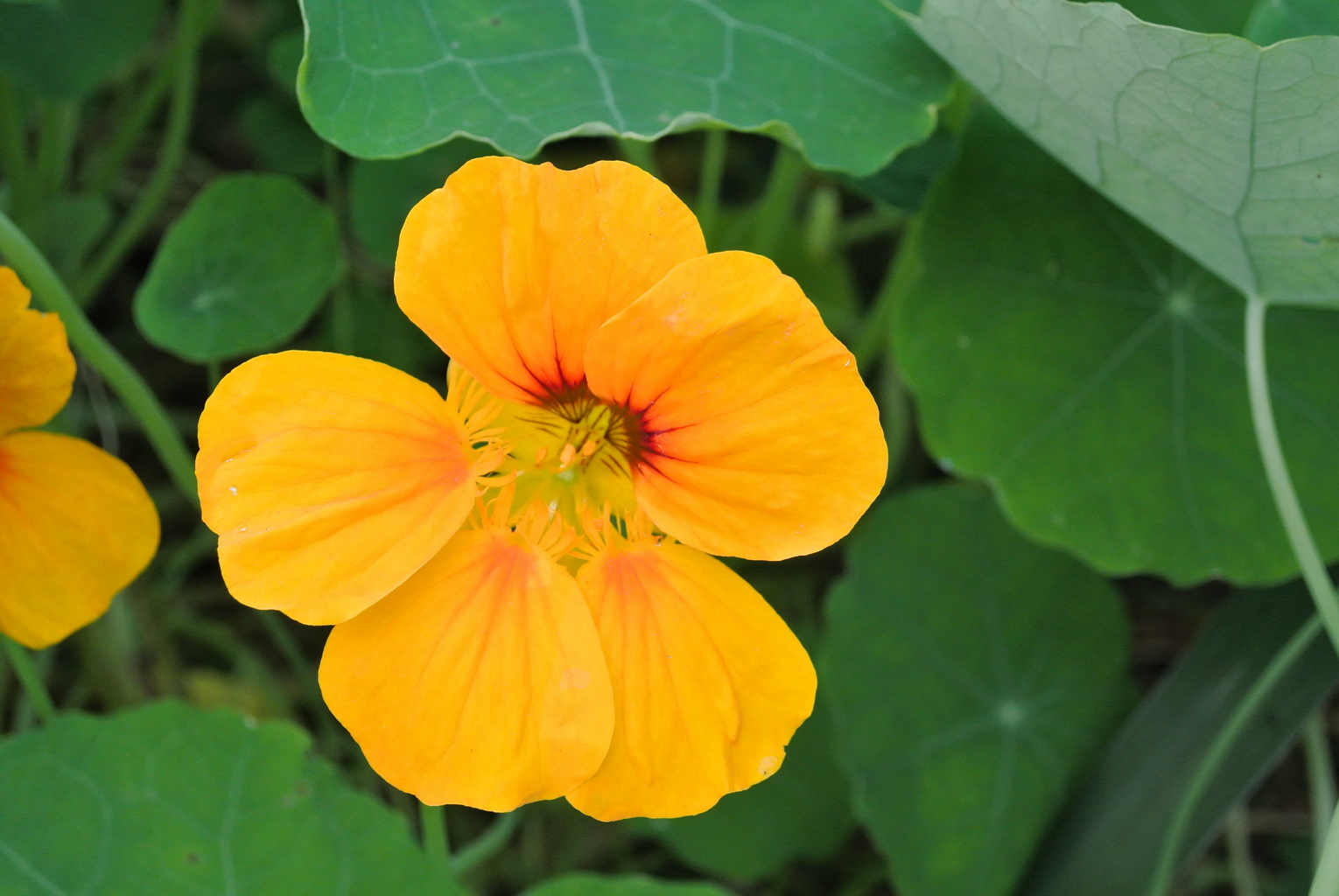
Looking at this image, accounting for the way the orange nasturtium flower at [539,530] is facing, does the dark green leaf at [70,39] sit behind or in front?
behind

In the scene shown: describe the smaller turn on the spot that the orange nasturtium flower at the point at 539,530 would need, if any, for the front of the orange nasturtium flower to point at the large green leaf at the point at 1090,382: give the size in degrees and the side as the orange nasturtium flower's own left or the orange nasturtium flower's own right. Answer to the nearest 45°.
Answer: approximately 135° to the orange nasturtium flower's own left

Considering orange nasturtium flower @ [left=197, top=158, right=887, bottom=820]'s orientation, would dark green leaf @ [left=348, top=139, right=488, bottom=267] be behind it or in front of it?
behind

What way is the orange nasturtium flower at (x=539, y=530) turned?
toward the camera

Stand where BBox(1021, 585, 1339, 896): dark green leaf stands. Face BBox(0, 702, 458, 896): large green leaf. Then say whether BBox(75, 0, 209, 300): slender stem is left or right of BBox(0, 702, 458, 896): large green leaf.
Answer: right
